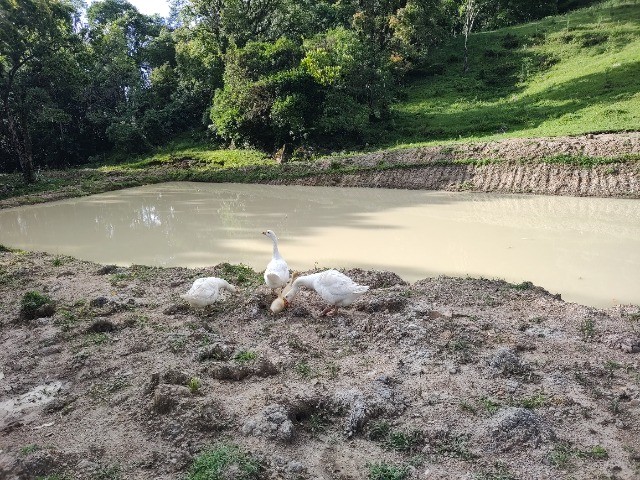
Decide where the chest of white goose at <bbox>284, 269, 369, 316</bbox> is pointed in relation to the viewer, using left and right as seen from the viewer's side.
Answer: facing to the left of the viewer

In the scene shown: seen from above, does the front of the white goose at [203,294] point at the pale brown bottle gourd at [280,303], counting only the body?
yes

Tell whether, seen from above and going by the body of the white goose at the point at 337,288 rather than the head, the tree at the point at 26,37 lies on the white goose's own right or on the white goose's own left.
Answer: on the white goose's own right

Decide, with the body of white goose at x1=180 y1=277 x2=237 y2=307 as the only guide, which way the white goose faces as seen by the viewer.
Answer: to the viewer's right

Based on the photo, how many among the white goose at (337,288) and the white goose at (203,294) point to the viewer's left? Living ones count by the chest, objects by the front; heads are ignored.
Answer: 1

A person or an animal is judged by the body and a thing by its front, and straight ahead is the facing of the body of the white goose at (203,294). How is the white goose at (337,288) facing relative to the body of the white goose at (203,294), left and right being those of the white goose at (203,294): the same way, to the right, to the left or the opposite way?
the opposite way
